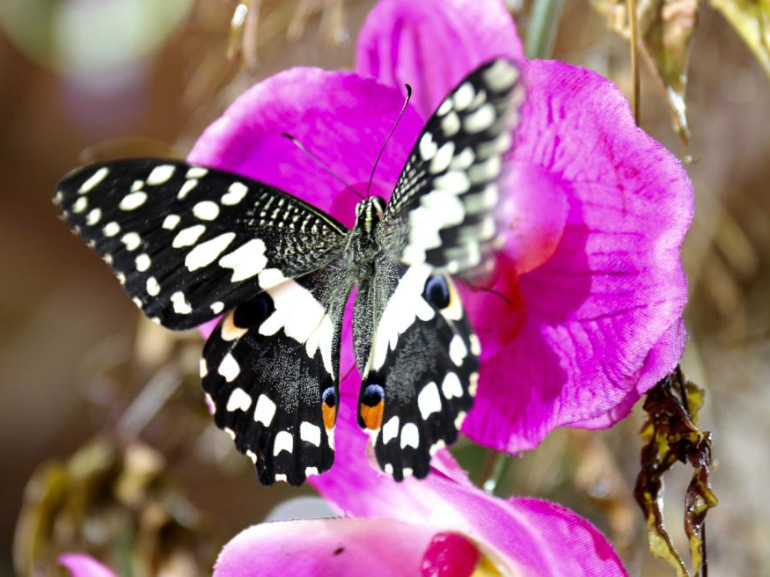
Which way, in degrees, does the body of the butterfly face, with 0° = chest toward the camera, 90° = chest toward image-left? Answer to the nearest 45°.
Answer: approximately 180°
